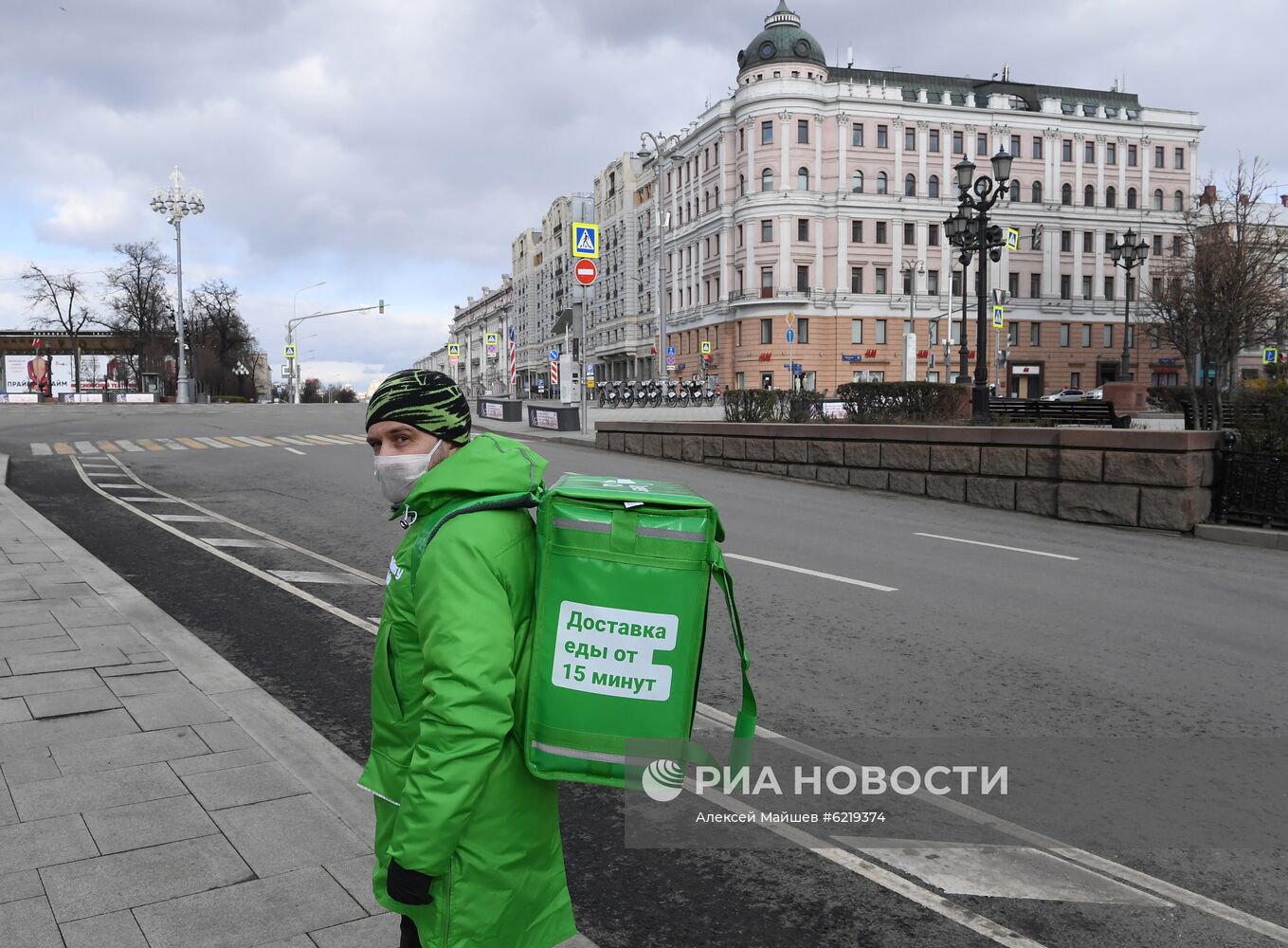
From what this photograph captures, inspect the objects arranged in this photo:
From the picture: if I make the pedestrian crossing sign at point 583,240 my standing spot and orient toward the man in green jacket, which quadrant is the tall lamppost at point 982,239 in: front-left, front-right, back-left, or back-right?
front-left

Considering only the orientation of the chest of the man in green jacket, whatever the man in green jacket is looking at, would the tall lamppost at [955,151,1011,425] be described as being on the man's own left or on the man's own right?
on the man's own right

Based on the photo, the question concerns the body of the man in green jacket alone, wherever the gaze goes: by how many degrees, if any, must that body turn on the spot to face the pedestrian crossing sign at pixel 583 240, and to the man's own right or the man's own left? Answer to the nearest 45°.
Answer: approximately 90° to the man's own right

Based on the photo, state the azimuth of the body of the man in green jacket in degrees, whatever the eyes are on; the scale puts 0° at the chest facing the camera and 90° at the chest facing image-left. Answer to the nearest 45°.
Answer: approximately 90°

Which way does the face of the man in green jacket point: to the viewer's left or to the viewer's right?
to the viewer's left
